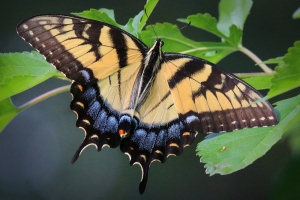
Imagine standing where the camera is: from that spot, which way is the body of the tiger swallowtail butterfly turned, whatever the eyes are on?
away from the camera

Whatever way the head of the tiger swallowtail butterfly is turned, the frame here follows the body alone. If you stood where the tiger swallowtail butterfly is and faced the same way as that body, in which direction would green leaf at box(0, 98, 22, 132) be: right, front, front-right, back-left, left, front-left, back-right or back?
left

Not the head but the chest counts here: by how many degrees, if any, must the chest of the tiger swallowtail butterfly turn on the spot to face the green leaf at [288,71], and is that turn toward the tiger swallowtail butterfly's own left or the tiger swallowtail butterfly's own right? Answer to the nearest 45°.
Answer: approximately 135° to the tiger swallowtail butterfly's own right
